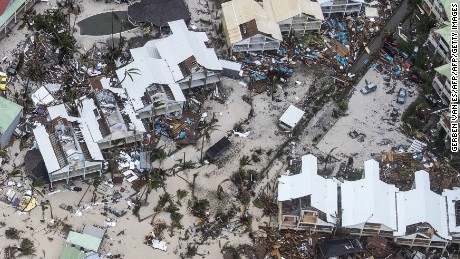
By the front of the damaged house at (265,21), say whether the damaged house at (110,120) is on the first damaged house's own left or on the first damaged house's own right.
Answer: on the first damaged house's own right

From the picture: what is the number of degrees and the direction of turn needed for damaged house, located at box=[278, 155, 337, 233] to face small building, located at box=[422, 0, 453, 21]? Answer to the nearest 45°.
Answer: approximately 135° to its left

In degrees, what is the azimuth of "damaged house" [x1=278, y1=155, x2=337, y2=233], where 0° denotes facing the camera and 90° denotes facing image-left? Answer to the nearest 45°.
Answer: approximately 0°

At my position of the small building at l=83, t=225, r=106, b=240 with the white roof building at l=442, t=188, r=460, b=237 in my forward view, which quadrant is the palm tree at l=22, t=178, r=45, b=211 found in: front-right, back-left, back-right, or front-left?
back-left

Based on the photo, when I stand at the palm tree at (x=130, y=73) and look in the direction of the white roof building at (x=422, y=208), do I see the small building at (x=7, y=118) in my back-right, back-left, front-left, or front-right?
back-right
